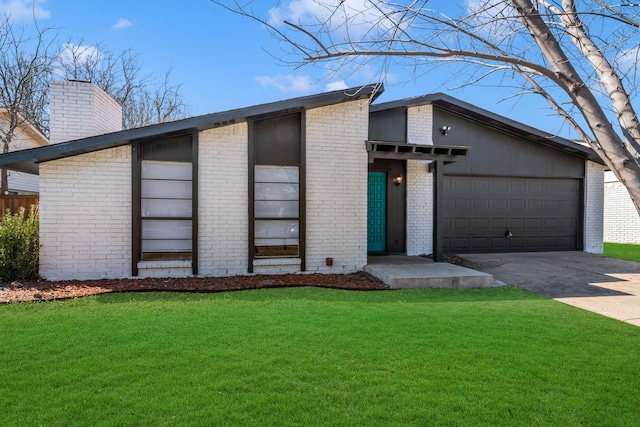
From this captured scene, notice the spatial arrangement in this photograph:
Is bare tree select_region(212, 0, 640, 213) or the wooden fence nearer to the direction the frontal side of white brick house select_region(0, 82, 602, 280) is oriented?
the bare tree

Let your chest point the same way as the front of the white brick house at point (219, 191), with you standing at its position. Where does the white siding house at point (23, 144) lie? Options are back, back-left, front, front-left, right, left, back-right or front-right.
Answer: back-right

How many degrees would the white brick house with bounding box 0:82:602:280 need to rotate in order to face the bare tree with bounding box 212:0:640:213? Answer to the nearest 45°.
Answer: approximately 45° to its left

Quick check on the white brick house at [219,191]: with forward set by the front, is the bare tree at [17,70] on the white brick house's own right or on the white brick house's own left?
on the white brick house's own right

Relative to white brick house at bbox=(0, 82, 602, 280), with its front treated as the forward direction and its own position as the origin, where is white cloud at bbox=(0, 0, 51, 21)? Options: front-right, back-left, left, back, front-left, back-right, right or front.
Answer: back-right

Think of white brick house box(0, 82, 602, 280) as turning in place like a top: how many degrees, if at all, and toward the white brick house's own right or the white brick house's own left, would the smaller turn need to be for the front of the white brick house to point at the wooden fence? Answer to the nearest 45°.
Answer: approximately 135° to the white brick house's own right

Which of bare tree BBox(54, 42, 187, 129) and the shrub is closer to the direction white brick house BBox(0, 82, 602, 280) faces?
the shrub

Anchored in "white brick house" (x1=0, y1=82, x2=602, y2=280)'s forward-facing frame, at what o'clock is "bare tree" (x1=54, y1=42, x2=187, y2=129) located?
The bare tree is roughly at 5 o'clock from the white brick house.

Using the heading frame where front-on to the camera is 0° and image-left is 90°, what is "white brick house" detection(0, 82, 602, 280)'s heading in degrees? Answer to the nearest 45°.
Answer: approximately 0°
